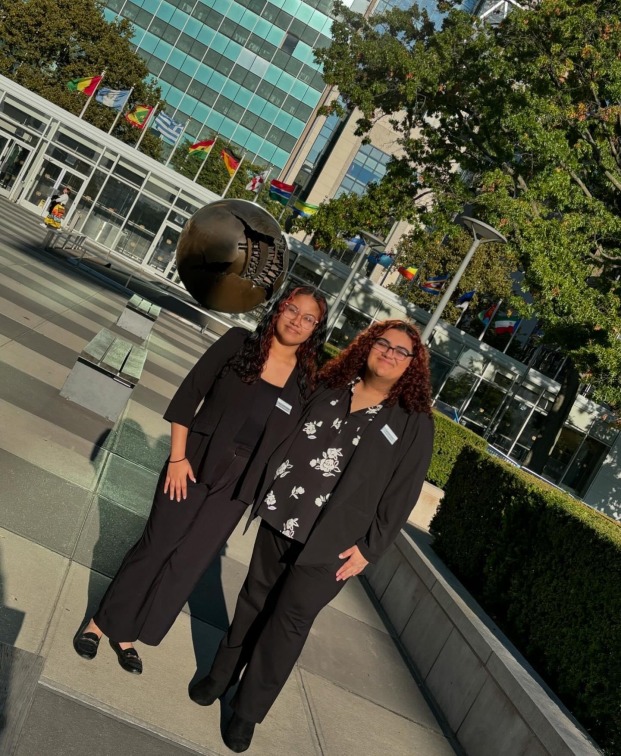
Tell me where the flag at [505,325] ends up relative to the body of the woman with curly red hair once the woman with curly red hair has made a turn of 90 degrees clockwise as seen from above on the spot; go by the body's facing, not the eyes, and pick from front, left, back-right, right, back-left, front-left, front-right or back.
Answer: front-right

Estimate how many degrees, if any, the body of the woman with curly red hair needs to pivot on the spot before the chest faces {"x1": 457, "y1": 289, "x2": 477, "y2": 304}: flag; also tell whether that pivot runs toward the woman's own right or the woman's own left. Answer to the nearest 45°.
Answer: approximately 135° to the woman's own right

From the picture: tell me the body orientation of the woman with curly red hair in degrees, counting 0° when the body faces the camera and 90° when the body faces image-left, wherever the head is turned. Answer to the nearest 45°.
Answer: approximately 45°

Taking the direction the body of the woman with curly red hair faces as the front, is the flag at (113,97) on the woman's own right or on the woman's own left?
on the woman's own right
